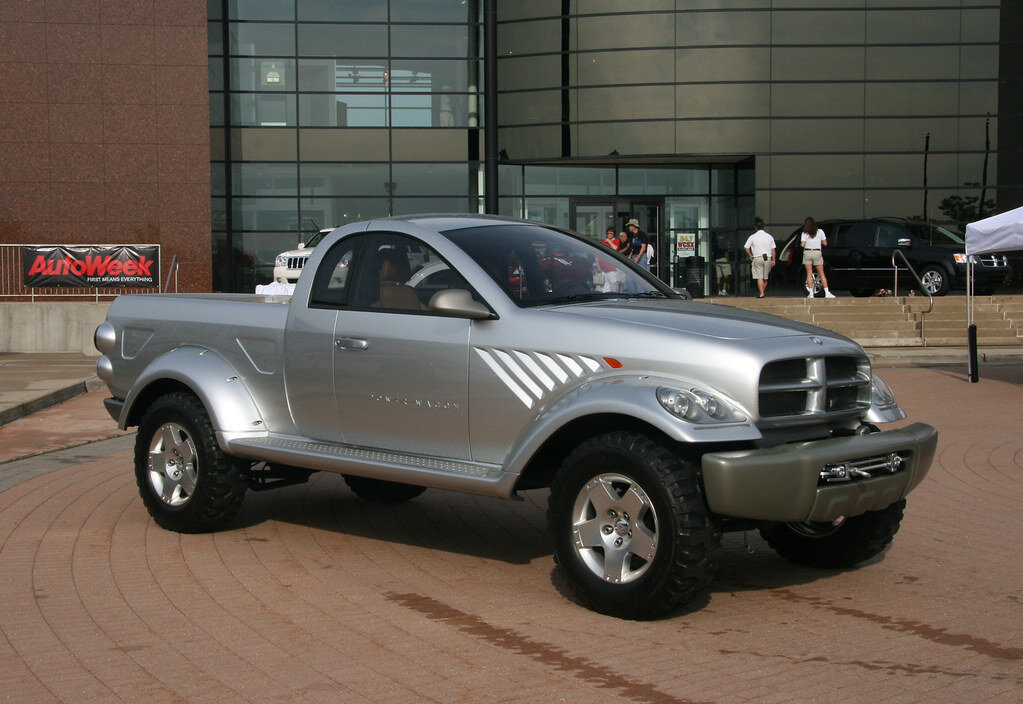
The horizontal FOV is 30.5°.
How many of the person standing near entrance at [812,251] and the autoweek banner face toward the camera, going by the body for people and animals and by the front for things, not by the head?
1

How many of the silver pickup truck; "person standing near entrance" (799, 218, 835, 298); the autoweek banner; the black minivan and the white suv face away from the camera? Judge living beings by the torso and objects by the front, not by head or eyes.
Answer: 1

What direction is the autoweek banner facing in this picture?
toward the camera

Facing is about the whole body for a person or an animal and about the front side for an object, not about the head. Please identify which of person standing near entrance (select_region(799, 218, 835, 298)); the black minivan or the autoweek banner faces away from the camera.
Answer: the person standing near entrance

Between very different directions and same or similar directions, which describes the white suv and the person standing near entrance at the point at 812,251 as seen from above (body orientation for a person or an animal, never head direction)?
very different directions

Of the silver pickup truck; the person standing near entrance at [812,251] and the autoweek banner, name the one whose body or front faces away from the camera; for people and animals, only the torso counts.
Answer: the person standing near entrance

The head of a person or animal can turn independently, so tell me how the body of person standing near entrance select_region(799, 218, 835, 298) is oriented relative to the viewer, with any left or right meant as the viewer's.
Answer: facing away from the viewer

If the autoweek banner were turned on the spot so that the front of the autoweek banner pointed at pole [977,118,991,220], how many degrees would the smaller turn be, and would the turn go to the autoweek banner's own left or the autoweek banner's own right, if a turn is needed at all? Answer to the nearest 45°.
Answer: approximately 90° to the autoweek banner's own left

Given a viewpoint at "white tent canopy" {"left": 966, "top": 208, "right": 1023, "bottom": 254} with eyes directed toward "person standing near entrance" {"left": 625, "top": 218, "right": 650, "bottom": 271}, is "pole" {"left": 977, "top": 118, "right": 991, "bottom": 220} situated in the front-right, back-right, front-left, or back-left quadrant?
front-right

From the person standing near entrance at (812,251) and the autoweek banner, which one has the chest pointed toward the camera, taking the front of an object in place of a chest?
the autoweek banner

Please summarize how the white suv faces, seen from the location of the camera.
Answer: facing the viewer and to the left of the viewer

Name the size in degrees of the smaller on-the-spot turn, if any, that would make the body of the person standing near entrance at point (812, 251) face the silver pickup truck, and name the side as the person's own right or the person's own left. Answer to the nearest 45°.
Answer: approximately 180°
